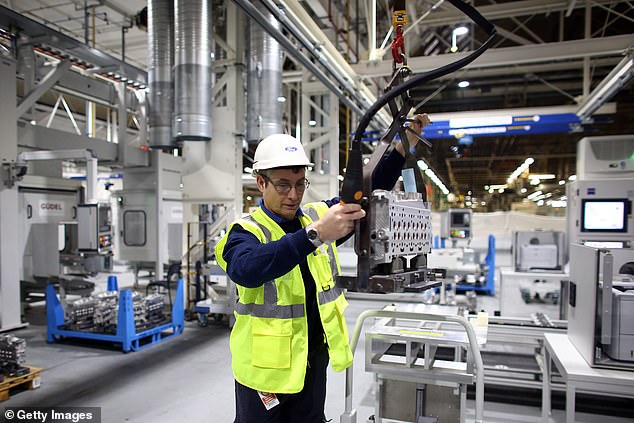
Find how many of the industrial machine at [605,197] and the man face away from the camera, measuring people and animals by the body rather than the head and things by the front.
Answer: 0

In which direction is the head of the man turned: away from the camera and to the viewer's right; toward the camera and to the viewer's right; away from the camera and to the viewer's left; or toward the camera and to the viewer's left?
toward the camera and to the viewer's right

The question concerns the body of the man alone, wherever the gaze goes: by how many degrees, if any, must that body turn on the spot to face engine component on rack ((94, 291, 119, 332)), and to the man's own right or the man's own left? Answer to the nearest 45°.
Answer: approximately 180°

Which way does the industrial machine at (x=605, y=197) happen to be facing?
toward the camera

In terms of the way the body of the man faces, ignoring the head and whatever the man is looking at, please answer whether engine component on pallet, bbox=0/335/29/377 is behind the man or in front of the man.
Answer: behind

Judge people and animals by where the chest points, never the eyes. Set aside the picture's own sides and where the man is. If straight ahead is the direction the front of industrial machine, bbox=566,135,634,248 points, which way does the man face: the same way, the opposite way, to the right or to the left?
to the left

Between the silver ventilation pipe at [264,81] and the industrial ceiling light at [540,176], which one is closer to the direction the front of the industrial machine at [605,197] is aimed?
the silver ventilation pipe

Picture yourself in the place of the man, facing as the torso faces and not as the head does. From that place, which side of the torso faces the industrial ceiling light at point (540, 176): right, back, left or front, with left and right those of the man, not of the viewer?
left

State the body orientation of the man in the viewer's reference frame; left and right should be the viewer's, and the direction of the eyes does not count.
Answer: facing the viewer and to the right of the viewer

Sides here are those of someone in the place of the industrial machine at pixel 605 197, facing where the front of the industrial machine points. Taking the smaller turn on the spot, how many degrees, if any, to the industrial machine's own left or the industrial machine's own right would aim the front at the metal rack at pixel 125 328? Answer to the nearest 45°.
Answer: approximately 45° to the industrial machine's own right

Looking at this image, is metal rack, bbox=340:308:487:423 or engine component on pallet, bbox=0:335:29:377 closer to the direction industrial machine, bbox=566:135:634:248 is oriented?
the metal rack

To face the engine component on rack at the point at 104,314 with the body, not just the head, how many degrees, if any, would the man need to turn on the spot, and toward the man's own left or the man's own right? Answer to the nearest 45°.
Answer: approximately 180°
